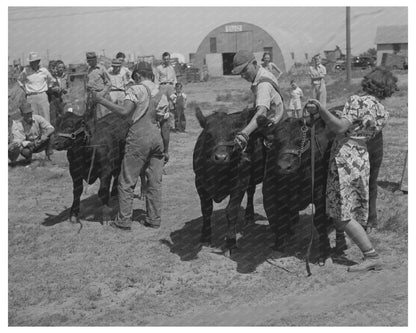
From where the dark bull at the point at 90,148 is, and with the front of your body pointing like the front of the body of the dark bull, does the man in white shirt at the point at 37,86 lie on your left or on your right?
on your right

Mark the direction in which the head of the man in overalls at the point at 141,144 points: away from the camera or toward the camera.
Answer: away from the camera

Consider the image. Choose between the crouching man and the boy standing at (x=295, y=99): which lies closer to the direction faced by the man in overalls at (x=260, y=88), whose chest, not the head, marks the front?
the crouching man

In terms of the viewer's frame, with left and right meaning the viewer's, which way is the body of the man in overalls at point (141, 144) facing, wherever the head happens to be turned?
facing away from the viewer and to the left of the viewer

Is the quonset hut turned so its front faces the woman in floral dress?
yes

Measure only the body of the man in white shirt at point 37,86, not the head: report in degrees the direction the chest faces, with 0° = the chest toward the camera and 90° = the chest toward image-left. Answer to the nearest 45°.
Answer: approximately 0°
